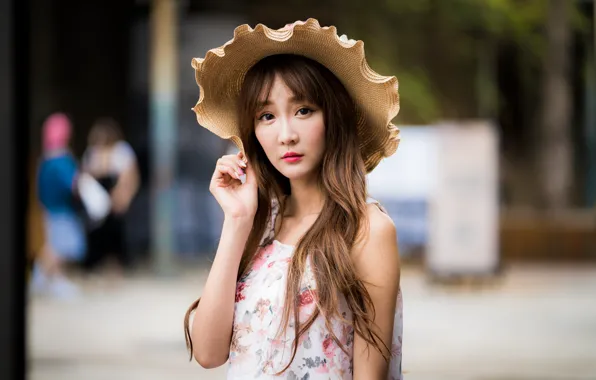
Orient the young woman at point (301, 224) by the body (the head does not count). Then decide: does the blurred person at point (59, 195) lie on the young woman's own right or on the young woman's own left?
on the young woman's own right

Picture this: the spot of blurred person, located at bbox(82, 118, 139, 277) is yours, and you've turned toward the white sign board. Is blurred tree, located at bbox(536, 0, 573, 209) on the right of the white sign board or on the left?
left

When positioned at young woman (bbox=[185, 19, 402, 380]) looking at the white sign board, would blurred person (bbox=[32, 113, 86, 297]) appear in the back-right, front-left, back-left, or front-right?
front-left

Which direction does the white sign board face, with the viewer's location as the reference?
facing the viewer

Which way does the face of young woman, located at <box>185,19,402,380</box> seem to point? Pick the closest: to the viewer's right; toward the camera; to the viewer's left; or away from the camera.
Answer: toward the camera

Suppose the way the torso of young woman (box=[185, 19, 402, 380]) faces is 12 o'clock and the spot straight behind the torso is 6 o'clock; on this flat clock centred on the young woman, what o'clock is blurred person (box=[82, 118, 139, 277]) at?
The blurred person is roughly at 4 o'clock from the young woman.

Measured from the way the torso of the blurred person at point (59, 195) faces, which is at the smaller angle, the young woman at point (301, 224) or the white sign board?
the white sign board

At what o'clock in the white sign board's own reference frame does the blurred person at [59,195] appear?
The blurred person is roughly at 2 o'clock from the white sign board.

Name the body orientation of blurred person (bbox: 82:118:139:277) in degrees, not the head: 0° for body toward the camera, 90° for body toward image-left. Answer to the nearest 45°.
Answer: approximately 45°

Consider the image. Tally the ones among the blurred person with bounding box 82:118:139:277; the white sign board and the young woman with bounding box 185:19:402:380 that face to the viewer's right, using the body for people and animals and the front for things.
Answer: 0

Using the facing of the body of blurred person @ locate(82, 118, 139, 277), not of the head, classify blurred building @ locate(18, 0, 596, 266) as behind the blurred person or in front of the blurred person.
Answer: behind

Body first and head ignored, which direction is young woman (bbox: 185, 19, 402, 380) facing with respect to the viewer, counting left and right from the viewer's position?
facing the viewer and to the left of the viewer
